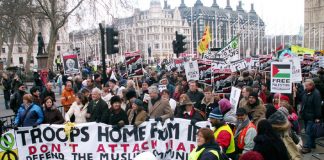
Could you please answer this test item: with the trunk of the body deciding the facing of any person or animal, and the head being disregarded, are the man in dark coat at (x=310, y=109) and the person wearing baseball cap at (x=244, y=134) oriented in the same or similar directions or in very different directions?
same or similar directions

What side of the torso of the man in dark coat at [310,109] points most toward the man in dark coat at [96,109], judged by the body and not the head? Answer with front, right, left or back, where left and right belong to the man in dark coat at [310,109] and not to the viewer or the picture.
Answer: front

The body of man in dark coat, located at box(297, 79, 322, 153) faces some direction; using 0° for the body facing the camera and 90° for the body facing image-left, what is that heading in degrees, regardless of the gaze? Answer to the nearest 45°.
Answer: approximately 45°

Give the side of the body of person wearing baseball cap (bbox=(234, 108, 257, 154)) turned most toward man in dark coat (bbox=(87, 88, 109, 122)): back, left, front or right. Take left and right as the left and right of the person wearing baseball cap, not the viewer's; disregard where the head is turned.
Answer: right

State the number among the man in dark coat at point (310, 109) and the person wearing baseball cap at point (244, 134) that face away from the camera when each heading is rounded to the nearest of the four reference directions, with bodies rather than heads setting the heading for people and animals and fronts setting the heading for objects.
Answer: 0

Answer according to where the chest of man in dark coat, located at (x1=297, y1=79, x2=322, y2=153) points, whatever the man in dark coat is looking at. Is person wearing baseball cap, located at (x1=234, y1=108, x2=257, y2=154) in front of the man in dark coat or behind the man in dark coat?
in front
